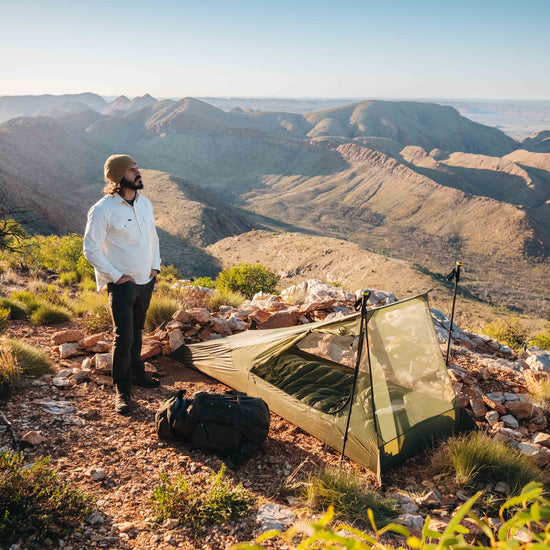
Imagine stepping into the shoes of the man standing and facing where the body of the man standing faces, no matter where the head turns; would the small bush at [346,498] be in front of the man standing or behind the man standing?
in front

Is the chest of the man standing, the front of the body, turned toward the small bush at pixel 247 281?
no

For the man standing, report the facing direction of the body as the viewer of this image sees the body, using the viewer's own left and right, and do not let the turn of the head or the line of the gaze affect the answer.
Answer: facing the viewer and to the right of the viewer

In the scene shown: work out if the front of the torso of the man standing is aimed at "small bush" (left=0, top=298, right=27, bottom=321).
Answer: no

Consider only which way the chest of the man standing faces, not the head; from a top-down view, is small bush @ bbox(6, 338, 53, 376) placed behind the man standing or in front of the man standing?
behind

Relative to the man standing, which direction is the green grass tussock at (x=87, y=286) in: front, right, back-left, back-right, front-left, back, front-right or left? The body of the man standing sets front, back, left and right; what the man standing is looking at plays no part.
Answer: back-left

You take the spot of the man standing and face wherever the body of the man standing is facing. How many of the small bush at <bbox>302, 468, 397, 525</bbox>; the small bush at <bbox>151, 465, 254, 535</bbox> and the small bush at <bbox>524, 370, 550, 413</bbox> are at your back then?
0

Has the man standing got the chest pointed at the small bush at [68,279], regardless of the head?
no

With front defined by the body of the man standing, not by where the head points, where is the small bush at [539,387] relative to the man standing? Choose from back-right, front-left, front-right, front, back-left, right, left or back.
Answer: front-left

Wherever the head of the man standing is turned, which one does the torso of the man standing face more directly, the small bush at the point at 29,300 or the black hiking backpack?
the black hiking backpack

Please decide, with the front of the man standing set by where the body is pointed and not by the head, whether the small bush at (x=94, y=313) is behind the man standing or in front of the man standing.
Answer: behind

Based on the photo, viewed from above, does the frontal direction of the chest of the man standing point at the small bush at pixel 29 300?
no

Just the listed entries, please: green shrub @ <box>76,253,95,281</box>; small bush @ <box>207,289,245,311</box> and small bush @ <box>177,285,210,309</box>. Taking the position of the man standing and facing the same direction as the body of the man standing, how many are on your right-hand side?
0

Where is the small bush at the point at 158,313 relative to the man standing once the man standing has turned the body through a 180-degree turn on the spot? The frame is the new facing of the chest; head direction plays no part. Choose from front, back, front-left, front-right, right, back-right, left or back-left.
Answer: front-right
